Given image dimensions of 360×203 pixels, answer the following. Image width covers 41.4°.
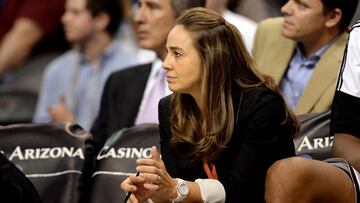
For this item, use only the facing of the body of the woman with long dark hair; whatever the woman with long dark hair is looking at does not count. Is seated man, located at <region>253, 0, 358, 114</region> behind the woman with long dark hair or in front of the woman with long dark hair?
behind

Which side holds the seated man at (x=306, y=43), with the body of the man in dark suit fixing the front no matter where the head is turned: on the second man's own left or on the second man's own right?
on the second man's own left

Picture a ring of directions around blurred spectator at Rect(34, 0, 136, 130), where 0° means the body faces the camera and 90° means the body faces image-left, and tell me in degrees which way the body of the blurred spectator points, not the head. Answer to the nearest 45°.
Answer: approximately 45°

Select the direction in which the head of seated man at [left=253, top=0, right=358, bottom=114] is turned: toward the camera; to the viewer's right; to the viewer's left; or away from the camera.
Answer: to the viewer's left

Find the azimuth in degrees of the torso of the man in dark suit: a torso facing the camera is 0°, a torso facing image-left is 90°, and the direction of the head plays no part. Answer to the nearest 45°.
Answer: approximately 45°
